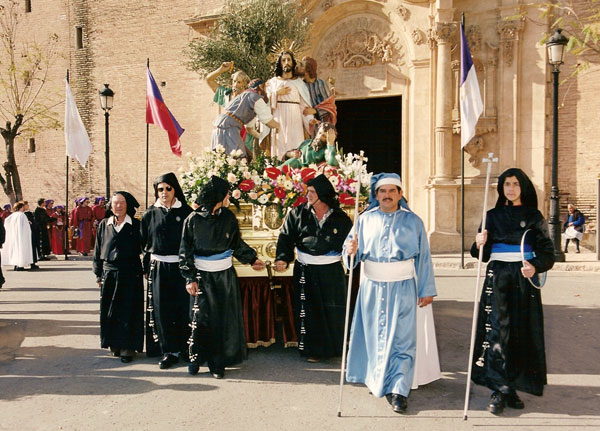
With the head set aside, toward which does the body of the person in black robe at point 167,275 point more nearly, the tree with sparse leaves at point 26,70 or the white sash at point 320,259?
the white sash

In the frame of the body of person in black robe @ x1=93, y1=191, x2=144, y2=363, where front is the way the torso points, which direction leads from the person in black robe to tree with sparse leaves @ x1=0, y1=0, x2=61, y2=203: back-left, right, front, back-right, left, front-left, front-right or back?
back

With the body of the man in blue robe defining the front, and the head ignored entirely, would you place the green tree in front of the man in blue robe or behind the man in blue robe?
behind

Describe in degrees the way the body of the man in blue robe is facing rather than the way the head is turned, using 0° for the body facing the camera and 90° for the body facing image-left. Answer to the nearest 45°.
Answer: approximately 0°

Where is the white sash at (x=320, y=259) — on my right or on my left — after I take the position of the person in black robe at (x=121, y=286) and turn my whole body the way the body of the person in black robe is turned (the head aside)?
on my left
